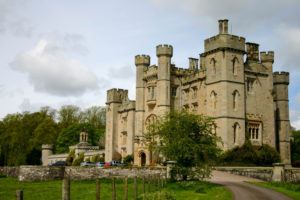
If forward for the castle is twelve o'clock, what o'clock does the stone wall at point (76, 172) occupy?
The stone wall is roughly at 12 o'clock from the castle.

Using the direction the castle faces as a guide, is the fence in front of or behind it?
in front

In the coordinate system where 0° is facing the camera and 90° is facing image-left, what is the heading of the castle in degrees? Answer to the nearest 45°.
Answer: approximately 45°

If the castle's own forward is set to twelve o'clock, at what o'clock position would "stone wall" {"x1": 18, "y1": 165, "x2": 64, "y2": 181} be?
The stone wall is roughly at 12 o'clock from the castle.

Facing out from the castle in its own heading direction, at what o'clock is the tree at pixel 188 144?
The tree is roughly at 11 o'clock from the castle.

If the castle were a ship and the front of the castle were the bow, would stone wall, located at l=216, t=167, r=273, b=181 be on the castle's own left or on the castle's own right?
on the castle's own left

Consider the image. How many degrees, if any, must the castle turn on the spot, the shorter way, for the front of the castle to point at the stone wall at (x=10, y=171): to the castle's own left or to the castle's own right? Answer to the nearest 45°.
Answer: approximately 45° to the castle's own right

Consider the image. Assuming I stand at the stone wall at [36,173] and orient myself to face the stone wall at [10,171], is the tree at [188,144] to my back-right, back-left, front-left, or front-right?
back-right
